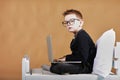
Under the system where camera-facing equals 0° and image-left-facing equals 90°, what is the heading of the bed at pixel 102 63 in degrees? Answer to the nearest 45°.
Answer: approximately 90°
